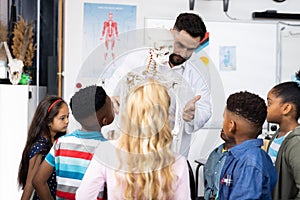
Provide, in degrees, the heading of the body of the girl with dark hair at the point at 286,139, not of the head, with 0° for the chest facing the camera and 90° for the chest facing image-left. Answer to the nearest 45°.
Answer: approximately 90°

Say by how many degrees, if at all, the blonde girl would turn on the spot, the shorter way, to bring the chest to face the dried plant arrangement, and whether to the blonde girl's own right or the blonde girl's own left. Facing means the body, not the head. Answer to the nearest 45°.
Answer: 0° — they already face it

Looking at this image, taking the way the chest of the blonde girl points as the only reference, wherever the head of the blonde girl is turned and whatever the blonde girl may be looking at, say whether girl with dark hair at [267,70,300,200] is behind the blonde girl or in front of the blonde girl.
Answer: in front

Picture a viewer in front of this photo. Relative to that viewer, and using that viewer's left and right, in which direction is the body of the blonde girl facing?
facing away from the viewer

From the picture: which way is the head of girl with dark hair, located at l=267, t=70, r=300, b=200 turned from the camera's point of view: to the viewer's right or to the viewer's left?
to the viewer's left

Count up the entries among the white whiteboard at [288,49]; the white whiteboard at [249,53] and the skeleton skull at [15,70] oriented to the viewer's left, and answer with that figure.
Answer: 0

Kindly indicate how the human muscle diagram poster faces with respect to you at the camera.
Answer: facing the viewer

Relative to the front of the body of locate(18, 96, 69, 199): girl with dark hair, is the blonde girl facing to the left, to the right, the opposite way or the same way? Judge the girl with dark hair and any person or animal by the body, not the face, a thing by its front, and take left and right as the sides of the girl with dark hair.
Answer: to the left

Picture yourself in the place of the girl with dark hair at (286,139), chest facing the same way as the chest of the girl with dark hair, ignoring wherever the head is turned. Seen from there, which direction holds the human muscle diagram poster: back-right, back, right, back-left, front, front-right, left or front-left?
front-right

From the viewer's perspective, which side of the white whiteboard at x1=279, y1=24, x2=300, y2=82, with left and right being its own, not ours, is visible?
front

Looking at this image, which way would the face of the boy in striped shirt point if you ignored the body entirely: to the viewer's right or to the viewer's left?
to the viewer's right

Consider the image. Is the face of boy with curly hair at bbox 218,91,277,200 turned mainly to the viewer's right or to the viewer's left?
to the viewer's left

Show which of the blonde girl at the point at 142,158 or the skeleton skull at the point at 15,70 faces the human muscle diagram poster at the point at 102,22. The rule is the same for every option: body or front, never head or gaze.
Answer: the blonde girl
